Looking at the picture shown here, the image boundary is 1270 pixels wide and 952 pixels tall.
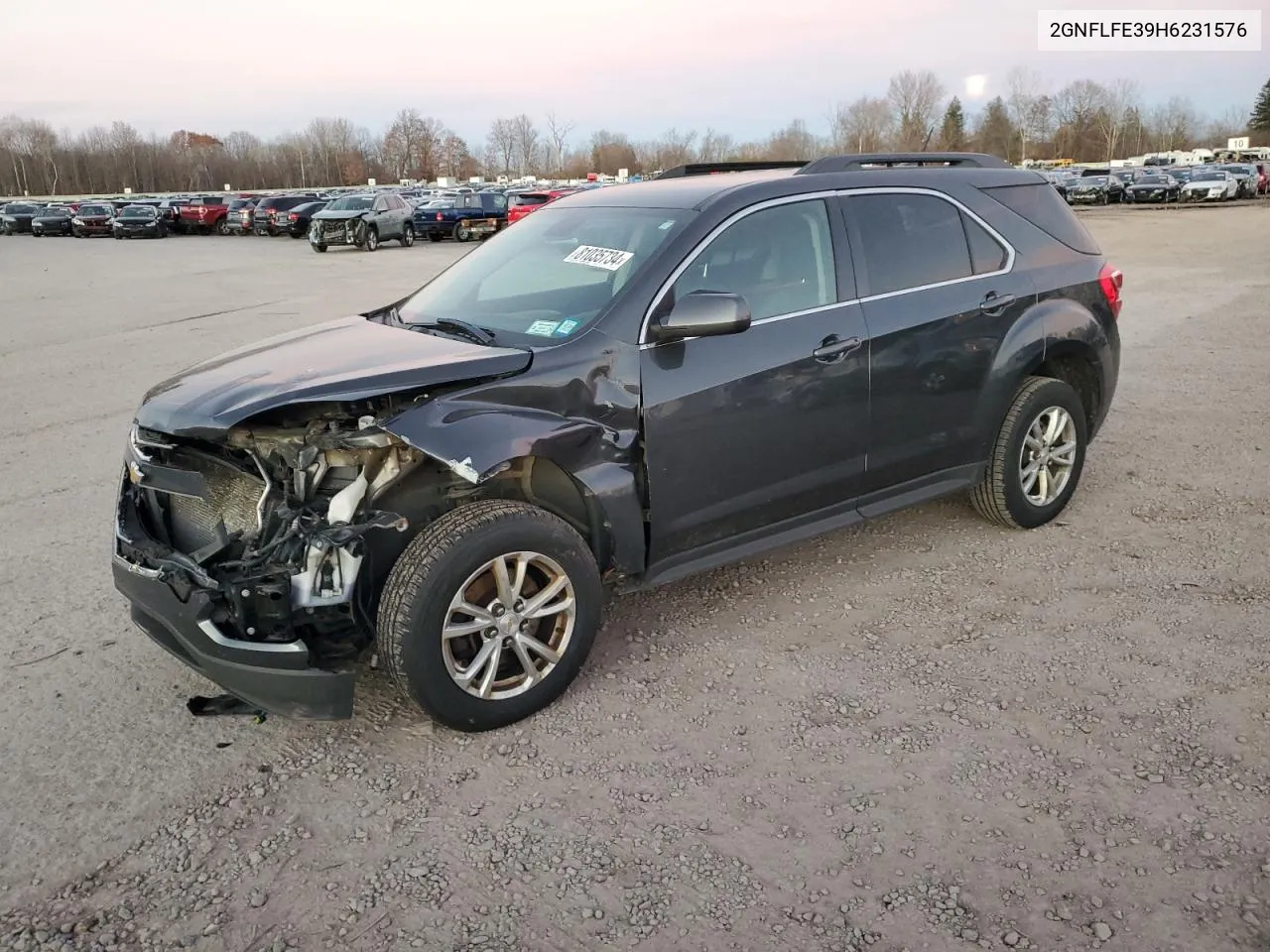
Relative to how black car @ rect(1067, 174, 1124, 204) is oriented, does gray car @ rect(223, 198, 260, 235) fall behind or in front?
in front

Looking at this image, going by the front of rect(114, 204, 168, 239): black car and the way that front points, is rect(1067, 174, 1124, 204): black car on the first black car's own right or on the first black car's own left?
on the first black car's own left

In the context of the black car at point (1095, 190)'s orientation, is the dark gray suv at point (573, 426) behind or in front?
in front

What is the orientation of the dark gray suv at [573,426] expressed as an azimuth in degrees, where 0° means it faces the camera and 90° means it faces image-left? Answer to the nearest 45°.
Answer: approximately 45°

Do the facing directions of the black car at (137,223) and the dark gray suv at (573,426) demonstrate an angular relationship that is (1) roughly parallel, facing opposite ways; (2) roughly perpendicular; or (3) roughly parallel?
roughly perpendicular

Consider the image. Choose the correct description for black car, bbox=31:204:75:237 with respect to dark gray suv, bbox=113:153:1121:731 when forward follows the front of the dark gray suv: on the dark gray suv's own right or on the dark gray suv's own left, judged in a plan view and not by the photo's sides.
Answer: on the dark gray suv's own right

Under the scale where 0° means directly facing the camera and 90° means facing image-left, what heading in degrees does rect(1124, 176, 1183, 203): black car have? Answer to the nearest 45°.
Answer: approximately 45°

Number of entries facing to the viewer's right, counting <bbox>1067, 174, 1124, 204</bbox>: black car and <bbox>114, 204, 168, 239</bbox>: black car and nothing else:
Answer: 0

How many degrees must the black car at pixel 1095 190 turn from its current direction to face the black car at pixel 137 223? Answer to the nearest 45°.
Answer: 0° — it already faces it

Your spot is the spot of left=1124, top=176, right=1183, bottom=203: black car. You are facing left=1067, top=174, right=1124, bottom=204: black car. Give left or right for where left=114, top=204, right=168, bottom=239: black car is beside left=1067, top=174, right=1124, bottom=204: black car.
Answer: left

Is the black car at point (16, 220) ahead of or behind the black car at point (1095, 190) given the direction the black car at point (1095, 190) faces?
ahead

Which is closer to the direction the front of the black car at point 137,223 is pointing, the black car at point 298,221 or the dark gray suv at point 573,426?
the dark gray suv
